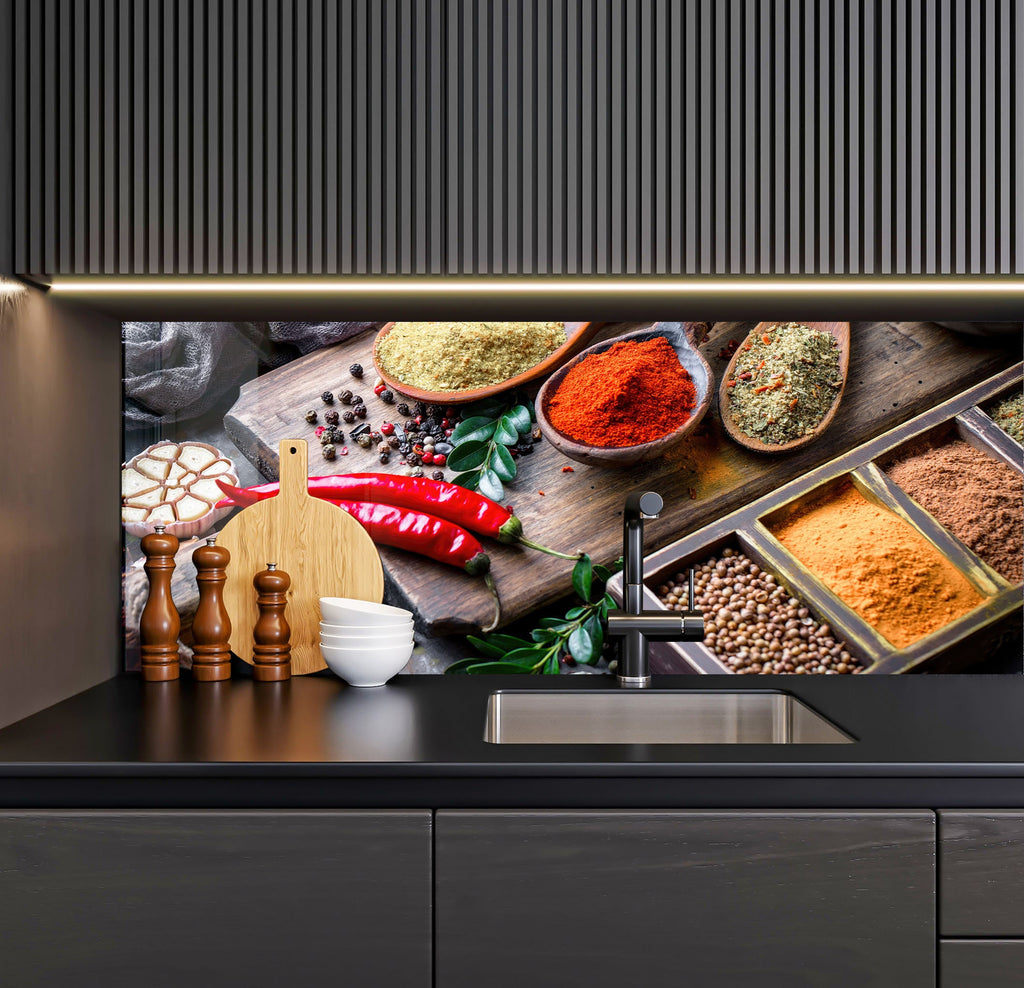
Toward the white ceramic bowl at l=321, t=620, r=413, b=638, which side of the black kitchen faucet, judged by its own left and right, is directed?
right

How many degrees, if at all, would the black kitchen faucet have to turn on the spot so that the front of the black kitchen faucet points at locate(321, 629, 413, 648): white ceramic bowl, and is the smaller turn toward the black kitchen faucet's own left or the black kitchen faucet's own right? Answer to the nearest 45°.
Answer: approximately 90° to the black kitchen faucet's own right

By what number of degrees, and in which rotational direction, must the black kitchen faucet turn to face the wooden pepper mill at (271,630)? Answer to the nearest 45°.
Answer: approximately 90° to its right

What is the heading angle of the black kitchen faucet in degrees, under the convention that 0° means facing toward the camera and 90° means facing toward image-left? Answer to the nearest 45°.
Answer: approximately 0°

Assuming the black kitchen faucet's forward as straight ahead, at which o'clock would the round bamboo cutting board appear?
The round bamboo cutting board is roughly at 3 o'clock from the black kitchen faucet.

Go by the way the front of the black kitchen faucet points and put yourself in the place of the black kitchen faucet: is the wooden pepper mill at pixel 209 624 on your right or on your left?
on your right

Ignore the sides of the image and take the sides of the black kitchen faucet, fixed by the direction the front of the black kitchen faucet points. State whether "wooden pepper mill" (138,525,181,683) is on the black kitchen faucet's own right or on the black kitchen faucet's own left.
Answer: on the black kitchen faucet's own right

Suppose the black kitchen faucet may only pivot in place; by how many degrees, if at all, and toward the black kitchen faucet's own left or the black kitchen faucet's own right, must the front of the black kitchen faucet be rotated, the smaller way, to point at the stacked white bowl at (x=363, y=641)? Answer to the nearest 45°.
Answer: approximately 90° to the black kitchen faucet's own right
